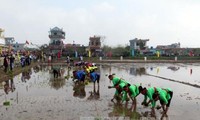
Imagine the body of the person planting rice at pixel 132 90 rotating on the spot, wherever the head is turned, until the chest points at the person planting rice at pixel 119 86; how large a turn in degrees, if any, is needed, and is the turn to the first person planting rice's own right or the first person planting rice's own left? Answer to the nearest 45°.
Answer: approximately 45° to the first person planting rice's own right

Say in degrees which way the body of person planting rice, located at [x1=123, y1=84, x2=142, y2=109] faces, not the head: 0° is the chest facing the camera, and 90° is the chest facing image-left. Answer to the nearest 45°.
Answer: approximately 90°

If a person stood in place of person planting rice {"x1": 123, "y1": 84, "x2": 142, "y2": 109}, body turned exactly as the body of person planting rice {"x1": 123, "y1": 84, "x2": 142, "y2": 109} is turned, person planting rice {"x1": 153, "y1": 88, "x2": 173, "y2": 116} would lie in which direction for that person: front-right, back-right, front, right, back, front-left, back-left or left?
back-left
